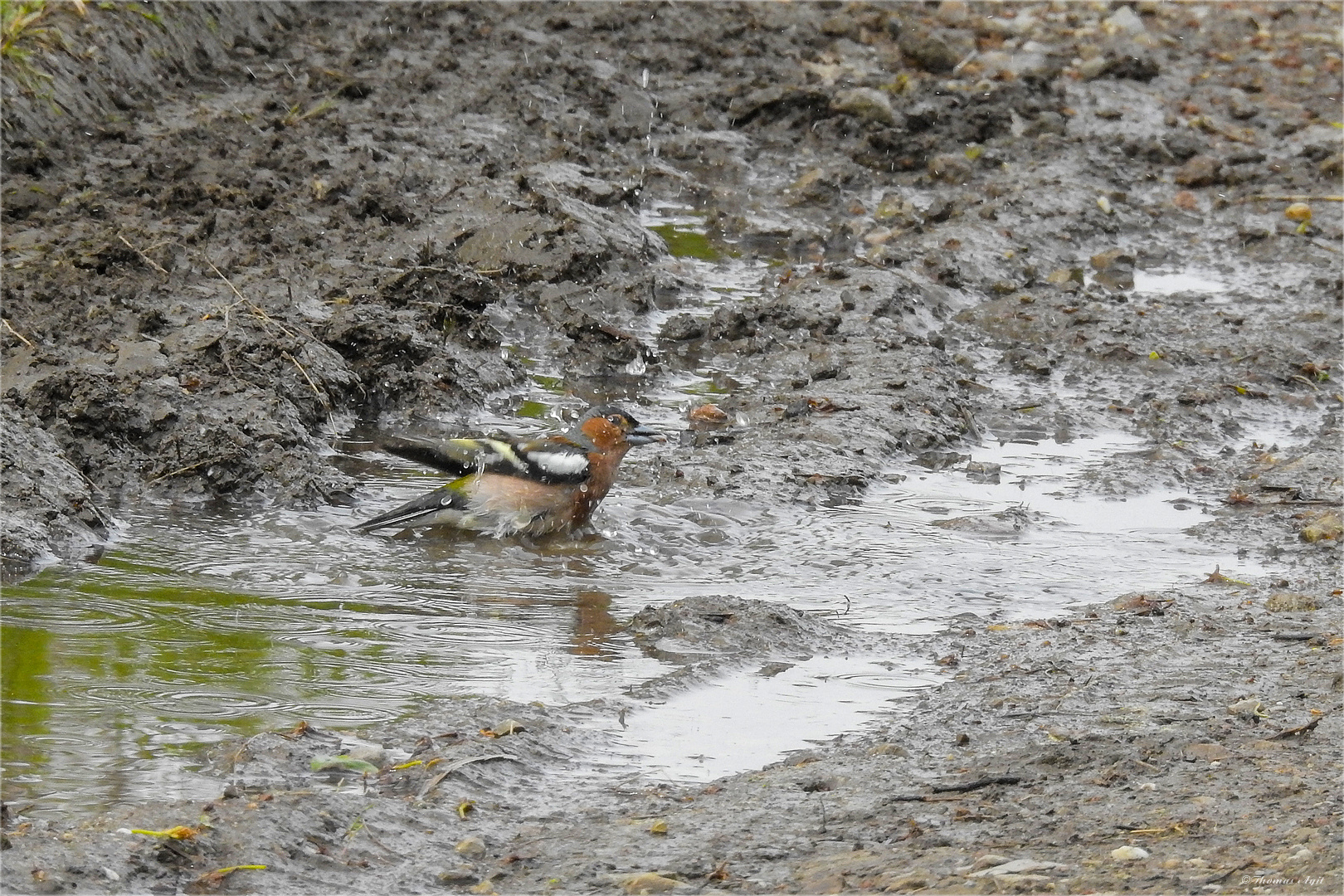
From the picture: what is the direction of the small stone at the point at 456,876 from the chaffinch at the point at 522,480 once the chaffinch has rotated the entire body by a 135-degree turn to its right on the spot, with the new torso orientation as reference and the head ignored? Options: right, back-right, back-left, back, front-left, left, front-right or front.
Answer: front-left

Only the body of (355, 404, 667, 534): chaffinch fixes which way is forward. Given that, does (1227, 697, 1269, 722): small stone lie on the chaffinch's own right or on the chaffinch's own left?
on the chaffinch's own right

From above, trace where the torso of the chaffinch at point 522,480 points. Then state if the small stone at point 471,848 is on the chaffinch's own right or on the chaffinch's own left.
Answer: on the chaffinch's own right

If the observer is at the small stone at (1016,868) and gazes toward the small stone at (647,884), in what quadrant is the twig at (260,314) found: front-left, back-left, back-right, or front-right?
front-right

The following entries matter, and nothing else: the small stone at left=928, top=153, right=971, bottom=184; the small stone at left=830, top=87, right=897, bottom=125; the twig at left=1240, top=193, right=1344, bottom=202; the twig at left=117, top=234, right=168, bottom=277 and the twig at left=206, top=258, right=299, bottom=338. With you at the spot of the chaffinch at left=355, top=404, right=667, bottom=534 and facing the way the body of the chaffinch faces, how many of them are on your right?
0

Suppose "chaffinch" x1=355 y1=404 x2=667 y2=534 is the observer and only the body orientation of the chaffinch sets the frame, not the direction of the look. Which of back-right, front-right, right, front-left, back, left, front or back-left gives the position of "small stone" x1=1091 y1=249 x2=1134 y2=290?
front-left

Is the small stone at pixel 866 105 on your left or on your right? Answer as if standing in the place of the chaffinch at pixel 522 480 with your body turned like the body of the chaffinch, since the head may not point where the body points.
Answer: on your left

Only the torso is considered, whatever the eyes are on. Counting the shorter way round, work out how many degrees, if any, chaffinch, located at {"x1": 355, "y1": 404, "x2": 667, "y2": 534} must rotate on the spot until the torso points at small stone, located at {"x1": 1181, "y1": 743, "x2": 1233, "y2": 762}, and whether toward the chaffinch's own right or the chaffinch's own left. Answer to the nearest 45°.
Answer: approximately 45° to the chaffinch's own right

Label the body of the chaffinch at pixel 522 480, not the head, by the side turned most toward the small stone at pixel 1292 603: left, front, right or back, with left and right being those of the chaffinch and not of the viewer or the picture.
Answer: front

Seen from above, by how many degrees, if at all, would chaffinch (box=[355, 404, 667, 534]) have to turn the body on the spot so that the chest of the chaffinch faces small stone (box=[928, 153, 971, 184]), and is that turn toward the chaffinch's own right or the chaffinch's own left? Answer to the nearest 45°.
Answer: approximately 45° to the chaffinch's own left

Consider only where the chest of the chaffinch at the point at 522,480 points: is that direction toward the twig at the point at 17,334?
no

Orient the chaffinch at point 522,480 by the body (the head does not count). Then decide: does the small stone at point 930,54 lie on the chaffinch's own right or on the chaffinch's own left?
on the chaffinch's own left

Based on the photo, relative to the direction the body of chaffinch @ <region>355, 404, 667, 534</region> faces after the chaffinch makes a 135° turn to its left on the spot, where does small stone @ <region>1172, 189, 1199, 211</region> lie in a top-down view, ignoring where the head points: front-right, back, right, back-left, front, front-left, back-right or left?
right

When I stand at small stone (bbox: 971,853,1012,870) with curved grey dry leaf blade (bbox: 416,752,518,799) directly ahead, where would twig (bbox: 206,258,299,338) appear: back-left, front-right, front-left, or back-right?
front-right

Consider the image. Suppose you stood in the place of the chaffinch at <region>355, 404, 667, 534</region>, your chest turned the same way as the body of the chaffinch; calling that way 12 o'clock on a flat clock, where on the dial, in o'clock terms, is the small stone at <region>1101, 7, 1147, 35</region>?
The small stone is roughly at 10 o'clock from the chaffinch.

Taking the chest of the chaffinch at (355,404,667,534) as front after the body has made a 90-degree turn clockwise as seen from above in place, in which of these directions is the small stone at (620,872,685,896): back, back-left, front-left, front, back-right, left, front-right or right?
front

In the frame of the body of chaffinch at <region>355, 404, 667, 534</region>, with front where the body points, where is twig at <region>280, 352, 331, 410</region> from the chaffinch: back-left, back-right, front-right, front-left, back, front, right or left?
back-left

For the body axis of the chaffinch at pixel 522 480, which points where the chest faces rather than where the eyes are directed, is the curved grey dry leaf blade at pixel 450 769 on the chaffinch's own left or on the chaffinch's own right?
on the chaffinch's own right

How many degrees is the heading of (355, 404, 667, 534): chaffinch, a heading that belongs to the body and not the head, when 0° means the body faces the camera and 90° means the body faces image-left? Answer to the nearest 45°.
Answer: approximately 270°
